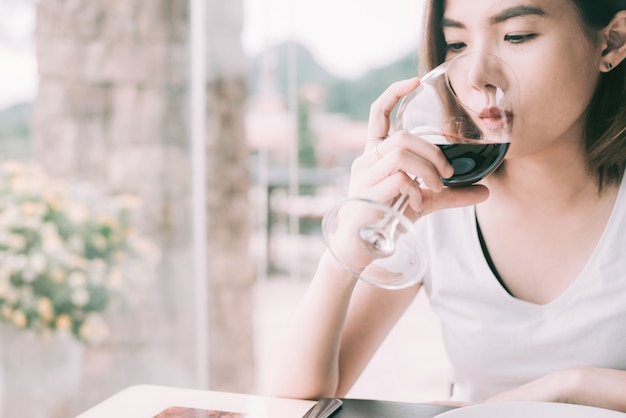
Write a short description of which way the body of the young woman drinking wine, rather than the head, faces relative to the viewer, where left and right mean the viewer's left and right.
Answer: facing the viewer and to the left of the viewer

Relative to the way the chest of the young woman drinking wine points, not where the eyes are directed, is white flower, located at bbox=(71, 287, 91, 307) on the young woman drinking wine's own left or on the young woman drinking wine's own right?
on the young woman drinking wine's own right
